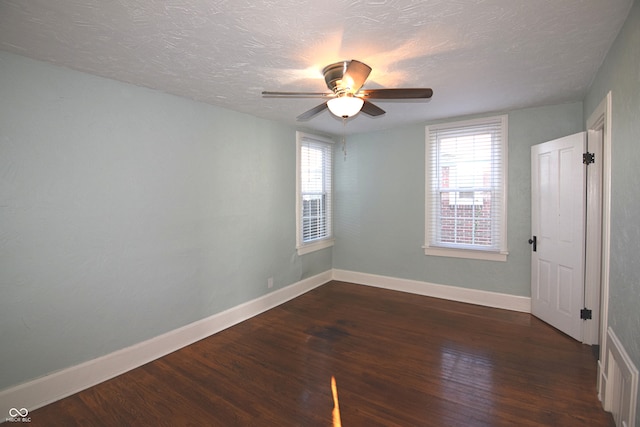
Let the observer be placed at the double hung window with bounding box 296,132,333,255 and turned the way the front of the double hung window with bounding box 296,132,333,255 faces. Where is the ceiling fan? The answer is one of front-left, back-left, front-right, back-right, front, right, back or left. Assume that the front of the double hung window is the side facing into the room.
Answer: front-right

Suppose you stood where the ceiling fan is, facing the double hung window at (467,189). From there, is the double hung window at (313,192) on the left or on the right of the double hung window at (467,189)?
left

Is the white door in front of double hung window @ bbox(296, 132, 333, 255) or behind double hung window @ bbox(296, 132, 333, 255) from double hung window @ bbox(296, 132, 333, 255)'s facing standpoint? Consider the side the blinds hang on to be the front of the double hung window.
in front

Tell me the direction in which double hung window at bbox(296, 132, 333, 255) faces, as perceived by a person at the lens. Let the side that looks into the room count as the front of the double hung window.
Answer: facing the viewer and to the right of the viewer

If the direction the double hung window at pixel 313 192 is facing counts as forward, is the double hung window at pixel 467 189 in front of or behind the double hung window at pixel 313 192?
in front
